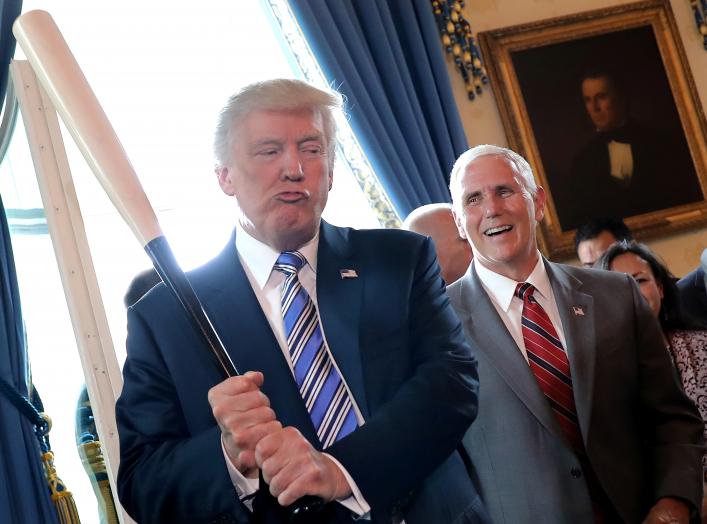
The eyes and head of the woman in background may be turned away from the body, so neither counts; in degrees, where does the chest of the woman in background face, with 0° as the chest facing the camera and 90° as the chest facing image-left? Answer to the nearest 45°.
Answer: approximately 45°

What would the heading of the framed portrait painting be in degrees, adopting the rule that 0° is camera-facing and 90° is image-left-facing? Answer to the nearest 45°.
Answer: approximately 0°

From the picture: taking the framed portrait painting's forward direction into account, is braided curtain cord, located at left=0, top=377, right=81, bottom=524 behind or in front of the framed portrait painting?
in front

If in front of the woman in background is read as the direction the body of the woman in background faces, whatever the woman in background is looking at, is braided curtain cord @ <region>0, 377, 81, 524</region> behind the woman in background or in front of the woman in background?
in front

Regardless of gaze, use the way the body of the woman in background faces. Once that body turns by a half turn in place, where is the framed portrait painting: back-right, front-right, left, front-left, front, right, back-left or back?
front-left

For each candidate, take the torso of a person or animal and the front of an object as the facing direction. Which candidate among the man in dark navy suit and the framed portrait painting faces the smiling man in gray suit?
the framed portrait painting

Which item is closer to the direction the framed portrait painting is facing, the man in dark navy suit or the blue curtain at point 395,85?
the man in dark navy suit

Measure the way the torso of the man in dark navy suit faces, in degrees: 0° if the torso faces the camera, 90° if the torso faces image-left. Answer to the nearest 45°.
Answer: approximately 0°

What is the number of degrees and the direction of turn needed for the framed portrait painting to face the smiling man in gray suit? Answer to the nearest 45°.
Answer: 0° — it already faces them

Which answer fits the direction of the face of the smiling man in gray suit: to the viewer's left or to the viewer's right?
to the viewer's left

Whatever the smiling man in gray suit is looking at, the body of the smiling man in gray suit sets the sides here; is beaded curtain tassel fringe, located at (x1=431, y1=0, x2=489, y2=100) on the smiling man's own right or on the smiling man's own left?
on the smiling man's own right

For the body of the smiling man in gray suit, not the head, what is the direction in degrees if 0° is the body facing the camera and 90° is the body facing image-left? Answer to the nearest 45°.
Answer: approximately 45°

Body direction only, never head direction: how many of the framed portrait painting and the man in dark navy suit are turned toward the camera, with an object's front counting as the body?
2
